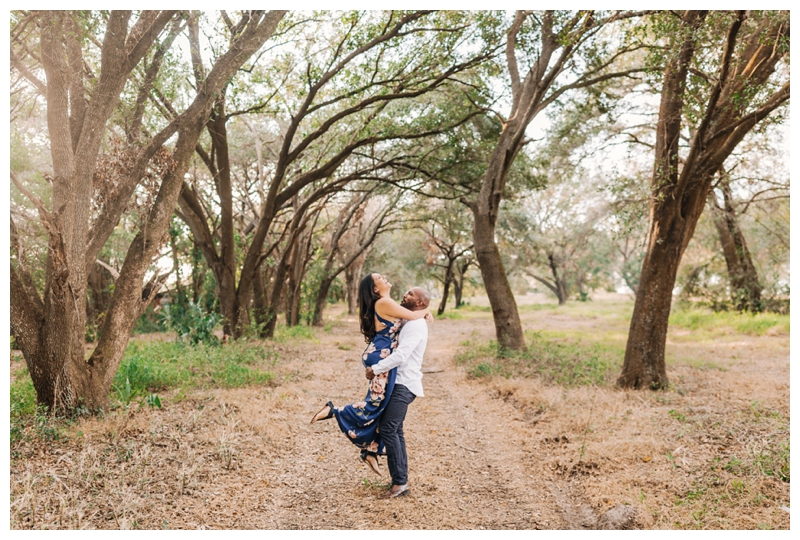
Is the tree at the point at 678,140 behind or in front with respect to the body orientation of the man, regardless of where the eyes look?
behind

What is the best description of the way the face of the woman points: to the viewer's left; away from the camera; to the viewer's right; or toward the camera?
to the viewer's right

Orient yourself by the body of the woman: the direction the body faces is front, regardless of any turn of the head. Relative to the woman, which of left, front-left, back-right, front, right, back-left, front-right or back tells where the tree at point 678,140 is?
front-left

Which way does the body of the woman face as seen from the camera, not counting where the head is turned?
to the viewer's right

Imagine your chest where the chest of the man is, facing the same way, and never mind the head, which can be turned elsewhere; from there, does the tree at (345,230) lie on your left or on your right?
on your right

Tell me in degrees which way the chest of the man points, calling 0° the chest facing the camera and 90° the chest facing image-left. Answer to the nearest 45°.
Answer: approximately 90°

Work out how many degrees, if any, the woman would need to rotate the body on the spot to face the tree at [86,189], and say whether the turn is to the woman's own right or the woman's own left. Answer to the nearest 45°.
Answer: approximately 135° to the woman's own left

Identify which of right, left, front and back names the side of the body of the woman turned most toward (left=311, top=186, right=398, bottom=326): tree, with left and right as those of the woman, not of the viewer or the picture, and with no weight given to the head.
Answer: left

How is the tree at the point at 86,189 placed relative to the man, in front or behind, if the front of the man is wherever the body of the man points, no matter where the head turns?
in front

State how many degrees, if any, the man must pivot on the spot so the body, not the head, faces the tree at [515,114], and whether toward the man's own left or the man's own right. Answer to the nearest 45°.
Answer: approximately 90° to the man's own right
